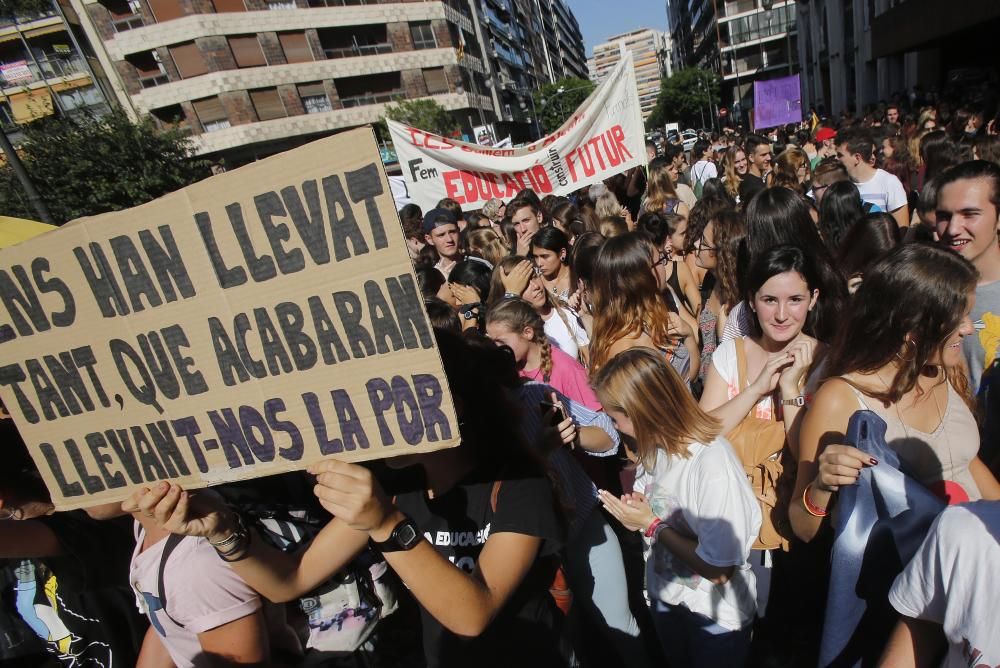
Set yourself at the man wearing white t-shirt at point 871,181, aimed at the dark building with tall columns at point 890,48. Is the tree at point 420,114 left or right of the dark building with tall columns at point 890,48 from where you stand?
left

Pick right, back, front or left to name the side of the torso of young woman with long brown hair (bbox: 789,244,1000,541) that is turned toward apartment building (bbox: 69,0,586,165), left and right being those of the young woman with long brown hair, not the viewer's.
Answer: back

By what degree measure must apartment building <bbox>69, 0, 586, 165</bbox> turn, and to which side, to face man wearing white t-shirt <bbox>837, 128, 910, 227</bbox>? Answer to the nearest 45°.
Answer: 0° — it already faces them

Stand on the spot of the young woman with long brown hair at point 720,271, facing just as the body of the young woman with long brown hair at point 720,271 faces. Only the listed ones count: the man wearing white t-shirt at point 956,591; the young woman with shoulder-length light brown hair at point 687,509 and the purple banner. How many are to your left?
2

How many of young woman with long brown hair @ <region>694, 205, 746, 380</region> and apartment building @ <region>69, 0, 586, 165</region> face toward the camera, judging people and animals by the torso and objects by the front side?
1
